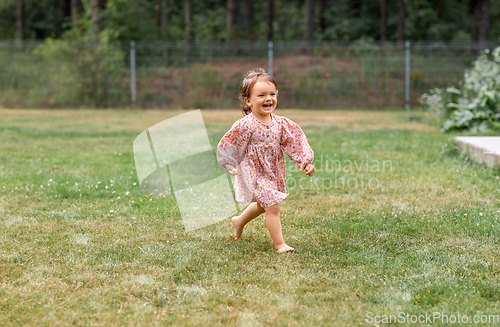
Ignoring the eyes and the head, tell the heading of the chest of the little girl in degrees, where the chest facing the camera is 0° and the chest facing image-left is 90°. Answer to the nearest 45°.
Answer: approximately 315°

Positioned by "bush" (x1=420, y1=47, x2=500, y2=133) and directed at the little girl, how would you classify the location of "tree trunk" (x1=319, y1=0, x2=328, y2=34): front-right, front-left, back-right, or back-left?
back-right

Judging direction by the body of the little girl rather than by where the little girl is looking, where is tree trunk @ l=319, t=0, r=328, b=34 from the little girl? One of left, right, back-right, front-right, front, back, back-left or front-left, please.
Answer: back-left

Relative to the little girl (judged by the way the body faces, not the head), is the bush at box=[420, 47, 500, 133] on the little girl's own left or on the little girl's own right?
on the little girl's own left

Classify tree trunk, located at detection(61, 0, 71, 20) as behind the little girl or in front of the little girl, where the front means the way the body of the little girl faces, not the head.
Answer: behind

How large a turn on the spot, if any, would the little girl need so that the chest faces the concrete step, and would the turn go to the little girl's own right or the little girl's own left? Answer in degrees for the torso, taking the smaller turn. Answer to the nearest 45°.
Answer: approximately 90° to the little girl's own left

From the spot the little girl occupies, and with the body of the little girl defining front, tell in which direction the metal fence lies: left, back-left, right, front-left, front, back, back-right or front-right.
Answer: back-left

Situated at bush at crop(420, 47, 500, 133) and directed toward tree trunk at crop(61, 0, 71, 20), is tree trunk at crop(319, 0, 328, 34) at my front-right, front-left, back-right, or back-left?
front-right
